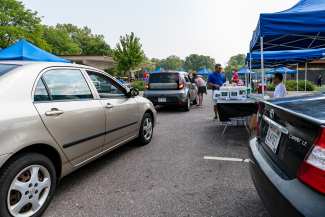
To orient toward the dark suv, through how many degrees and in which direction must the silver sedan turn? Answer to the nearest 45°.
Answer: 0° — it already faces it

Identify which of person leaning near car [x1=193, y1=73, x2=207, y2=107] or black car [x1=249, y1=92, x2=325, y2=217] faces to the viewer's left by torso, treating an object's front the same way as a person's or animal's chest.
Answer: the person leaning near car

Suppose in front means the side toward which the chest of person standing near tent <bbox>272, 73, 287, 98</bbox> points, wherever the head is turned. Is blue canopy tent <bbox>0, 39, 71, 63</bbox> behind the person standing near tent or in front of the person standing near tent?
in front

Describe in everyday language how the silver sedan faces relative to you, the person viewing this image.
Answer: facing away from the viewer and to the right of the viewer

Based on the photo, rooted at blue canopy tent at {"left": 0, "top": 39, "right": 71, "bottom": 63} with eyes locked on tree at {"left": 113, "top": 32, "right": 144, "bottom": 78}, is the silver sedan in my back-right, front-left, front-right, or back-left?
back-right

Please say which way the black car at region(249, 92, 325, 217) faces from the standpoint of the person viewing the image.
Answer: facing away from the viewer and to the right of the viewer

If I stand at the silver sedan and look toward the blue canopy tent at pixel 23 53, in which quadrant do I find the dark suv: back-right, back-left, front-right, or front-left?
front-right

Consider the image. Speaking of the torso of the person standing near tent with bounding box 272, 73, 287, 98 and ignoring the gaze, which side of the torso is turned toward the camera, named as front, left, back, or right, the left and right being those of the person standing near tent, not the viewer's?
left

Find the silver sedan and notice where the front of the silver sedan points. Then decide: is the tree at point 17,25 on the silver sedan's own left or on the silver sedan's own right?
on the silver sedan's own left
